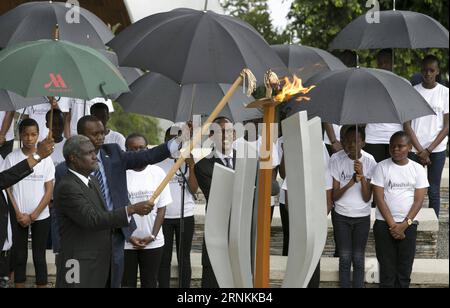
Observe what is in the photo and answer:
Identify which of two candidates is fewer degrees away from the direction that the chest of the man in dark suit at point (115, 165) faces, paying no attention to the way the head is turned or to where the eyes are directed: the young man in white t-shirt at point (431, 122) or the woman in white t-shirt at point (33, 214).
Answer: the young man in white t-shirt

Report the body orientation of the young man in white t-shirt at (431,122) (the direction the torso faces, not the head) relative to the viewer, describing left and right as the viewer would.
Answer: facing the viewer

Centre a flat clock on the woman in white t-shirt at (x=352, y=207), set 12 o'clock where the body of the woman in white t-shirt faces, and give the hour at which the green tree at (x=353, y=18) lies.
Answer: The green tree is roughly at 6 o'clock from the woman in white t-shirt.

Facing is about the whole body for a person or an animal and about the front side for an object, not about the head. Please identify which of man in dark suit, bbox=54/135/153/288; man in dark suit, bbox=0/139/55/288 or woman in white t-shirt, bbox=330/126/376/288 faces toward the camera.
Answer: the woman in white t-shirt

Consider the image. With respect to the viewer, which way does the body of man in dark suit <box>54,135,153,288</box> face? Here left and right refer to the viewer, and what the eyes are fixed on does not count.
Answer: facing to the right of the viewer

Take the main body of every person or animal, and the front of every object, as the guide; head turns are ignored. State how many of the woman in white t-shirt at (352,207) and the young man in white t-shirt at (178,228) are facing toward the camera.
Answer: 2

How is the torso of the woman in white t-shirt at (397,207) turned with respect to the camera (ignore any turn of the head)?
toward the camera
